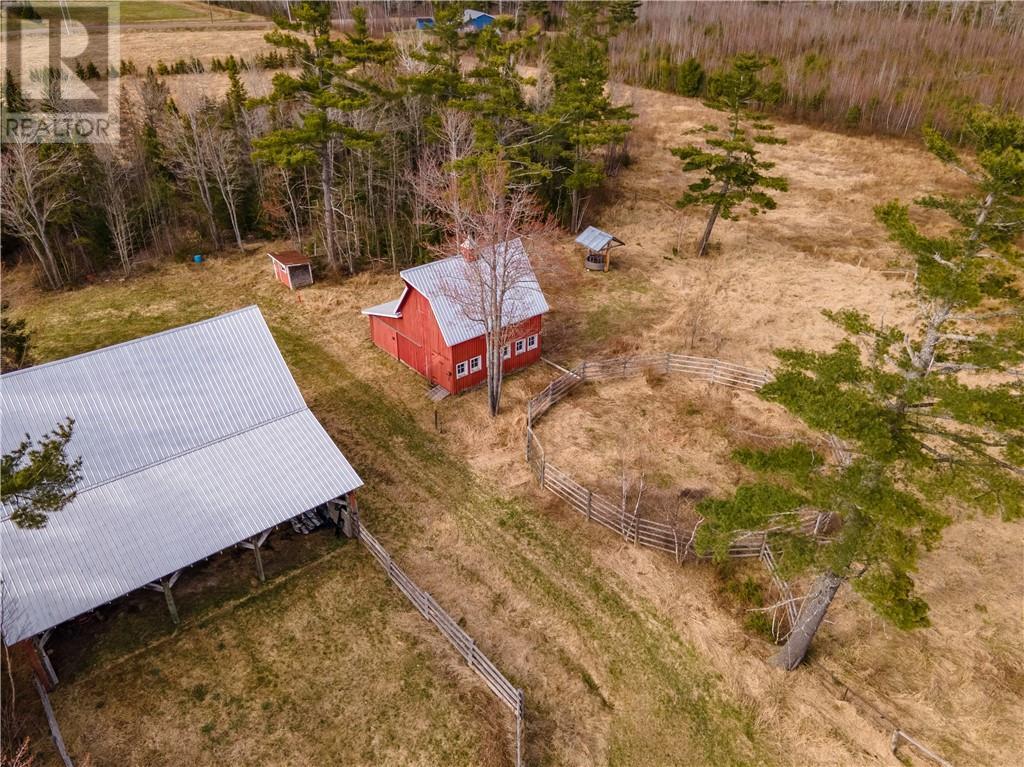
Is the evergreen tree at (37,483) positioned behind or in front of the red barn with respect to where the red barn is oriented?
in front

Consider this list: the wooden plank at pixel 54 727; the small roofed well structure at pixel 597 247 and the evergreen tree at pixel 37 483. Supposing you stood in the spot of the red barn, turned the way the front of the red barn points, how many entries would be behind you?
1

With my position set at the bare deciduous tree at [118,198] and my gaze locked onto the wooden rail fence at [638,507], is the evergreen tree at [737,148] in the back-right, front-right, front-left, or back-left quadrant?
front-left

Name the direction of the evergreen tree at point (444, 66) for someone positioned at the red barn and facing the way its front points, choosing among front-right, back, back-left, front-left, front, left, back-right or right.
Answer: back-right

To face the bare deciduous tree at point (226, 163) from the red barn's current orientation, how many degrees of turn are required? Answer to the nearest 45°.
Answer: approximately 90° to its right

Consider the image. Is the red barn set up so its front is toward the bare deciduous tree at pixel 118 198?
no

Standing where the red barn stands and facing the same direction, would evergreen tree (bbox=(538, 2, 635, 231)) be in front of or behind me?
behind

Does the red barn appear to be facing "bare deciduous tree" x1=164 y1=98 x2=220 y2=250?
no

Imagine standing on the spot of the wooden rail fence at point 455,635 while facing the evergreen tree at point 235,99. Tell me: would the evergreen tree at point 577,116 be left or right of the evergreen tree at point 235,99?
right

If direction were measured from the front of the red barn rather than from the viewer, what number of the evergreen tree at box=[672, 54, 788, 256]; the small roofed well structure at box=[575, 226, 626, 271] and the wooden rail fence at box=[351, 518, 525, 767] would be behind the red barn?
2

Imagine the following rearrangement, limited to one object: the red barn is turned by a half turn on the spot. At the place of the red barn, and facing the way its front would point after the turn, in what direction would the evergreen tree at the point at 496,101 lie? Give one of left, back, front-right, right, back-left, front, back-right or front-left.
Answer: front-left

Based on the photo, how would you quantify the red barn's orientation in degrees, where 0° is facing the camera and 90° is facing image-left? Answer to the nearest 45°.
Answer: approximately 45°

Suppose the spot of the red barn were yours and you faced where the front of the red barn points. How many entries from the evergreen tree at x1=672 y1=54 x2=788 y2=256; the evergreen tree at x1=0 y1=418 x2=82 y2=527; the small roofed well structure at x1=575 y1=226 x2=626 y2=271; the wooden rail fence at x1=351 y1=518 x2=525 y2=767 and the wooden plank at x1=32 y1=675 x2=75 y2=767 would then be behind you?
2

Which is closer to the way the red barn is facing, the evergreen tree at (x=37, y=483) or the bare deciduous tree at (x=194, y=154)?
the evergreen tree

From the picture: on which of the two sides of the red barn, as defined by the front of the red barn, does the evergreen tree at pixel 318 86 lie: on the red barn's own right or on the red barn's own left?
on the red barn's own right

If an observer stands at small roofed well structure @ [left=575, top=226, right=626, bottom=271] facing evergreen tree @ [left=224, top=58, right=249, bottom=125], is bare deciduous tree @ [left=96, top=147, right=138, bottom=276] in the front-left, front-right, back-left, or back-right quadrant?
front-left

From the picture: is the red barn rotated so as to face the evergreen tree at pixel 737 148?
no
